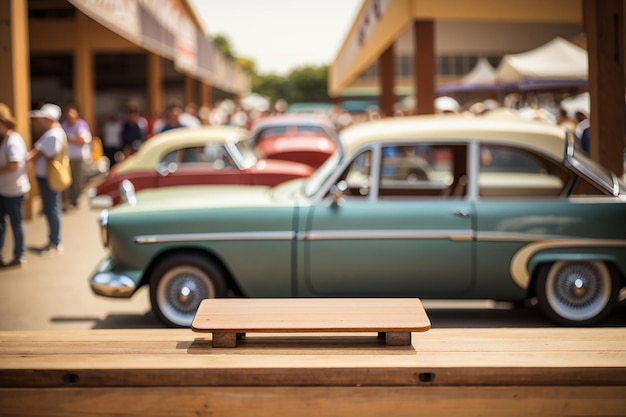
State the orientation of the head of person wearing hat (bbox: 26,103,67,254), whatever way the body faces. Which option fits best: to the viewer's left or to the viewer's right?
to the viewer's left

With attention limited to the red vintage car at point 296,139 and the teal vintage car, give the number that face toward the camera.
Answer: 1

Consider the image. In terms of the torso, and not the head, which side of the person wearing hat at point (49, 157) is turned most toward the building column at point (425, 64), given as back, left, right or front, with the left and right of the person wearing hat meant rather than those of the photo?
back

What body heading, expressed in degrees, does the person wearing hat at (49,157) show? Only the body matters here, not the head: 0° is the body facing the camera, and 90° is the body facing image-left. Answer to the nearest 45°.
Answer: approximately 90°

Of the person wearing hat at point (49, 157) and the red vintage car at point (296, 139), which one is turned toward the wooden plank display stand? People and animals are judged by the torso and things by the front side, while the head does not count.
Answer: the red vintage car

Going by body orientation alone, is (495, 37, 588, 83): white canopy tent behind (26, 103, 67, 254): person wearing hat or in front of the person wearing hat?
behind

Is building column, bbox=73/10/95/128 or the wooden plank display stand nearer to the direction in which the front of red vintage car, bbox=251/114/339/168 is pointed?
the wooden plank display stand

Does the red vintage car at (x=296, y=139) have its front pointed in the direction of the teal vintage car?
yes

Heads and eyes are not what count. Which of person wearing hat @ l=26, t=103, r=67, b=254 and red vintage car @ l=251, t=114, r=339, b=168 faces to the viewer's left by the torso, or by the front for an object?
the person wearing hat
